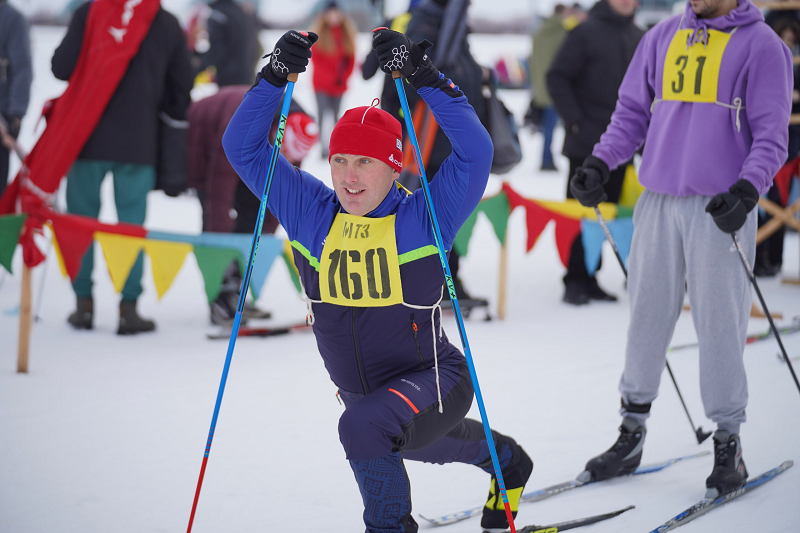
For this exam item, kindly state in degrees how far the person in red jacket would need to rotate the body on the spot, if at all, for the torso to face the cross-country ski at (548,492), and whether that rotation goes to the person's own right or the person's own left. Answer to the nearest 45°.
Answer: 0° — they already face it

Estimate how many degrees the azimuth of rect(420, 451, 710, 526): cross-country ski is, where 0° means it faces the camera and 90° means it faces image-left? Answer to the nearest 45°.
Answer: approximately 45°

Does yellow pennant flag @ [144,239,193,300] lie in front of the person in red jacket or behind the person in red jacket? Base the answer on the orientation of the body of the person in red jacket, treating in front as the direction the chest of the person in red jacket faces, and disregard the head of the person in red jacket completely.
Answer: in front

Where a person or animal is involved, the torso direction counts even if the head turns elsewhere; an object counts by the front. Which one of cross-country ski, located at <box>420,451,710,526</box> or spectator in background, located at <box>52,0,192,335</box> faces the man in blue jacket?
the cross-country ski

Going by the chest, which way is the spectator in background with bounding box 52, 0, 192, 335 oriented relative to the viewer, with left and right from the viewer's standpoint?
facing away from the viewer

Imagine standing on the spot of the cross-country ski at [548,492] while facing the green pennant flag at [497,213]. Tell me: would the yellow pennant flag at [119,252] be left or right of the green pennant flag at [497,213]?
left

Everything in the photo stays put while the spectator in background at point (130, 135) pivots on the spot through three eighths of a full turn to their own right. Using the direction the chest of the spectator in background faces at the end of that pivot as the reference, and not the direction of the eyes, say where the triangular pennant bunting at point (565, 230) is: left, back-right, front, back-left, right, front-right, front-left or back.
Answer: front-left

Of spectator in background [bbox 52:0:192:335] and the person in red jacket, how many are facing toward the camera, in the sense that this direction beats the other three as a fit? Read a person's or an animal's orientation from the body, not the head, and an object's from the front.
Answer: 1

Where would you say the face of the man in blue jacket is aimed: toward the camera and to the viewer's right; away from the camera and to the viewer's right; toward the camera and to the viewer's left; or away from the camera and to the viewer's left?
toward the camera and to the viewer's left

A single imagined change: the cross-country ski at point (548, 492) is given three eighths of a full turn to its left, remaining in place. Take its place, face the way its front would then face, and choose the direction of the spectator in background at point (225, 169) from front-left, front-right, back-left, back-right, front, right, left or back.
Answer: back-left

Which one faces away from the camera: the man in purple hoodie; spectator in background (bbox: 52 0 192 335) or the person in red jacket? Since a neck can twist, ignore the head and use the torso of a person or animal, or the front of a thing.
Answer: the spectator in background

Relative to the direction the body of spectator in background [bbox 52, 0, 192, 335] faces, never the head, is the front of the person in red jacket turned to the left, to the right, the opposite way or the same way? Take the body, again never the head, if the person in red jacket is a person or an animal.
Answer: the opposite way
